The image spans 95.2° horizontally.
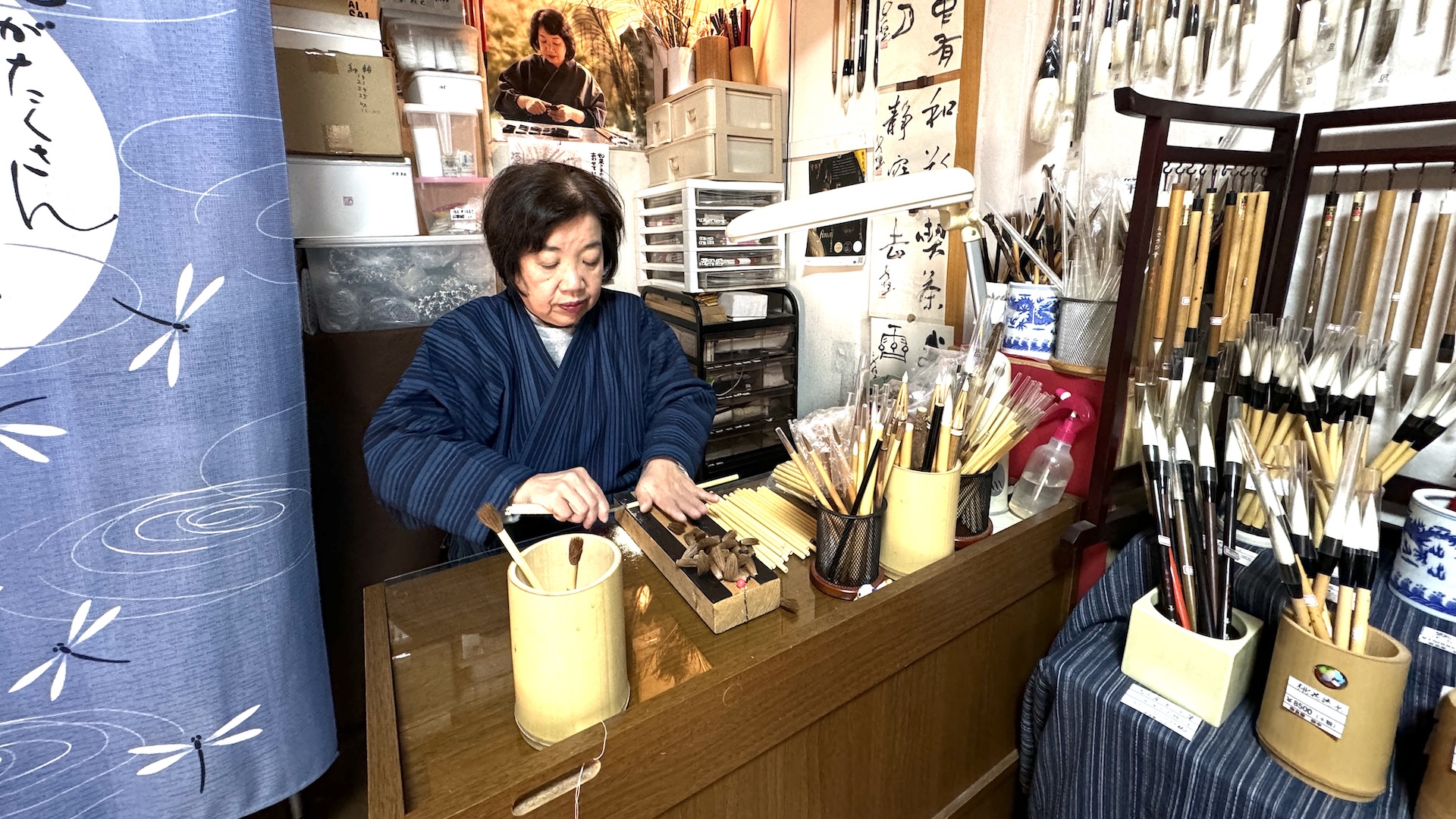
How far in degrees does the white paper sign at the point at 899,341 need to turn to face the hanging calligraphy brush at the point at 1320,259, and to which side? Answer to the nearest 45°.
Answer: approximately 45° to its left

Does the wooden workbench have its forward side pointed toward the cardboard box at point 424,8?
no

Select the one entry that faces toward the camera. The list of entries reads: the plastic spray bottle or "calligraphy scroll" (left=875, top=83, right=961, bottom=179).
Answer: the calligraphy scroll

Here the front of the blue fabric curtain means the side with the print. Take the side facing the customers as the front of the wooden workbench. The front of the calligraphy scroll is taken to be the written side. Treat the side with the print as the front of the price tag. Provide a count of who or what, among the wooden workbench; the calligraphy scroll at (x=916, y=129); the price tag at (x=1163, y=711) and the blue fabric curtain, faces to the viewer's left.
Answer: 0

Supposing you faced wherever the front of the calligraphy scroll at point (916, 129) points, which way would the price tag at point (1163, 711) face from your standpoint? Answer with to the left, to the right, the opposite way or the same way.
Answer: the same way

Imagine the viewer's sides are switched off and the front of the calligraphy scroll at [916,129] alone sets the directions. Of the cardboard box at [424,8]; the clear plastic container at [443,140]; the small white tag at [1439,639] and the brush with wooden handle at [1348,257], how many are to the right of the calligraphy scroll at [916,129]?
2

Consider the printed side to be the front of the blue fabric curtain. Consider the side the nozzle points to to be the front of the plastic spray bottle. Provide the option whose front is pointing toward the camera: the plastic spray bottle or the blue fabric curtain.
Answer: the blue fabric curtain

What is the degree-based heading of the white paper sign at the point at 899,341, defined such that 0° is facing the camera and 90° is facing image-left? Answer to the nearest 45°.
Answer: approximately 0°

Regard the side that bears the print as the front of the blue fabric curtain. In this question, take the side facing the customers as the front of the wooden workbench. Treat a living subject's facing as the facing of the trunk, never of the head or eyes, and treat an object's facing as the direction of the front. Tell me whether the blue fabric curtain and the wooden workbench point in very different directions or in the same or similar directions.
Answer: same or similar directions

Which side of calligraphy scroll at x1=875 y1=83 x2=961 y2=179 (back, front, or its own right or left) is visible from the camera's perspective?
front

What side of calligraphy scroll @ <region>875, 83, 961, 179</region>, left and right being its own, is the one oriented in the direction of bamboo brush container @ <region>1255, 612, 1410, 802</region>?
front

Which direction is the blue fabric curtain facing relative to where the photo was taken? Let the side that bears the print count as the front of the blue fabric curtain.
toward the camera

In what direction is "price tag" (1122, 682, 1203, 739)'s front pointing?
toward the camera

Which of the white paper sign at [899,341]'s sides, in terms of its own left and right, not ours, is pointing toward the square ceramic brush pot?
front

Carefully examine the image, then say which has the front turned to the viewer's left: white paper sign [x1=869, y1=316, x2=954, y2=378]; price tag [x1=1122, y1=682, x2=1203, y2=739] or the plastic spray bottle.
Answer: the plastic spray bottle
